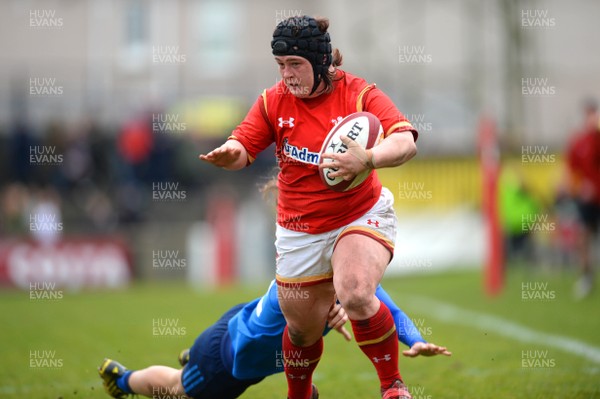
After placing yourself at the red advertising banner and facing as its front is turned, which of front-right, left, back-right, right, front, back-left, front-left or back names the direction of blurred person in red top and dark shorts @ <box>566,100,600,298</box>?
front-left

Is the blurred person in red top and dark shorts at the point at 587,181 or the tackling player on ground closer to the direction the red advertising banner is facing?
the tackling player on ground

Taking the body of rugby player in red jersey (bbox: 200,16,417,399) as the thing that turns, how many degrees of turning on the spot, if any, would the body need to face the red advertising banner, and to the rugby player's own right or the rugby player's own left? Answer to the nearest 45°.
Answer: approximately 135° to the rugby player's own right

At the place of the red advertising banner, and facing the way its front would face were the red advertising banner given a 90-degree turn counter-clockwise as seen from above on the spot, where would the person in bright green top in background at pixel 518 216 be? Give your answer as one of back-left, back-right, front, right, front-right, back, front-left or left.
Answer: front

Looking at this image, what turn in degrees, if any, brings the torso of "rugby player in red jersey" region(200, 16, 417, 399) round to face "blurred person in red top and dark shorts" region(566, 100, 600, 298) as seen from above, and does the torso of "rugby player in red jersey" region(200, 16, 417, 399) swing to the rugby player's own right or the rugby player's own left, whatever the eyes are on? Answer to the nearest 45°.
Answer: approximately 180°

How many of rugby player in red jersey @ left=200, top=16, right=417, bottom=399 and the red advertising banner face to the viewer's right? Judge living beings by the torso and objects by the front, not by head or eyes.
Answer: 0

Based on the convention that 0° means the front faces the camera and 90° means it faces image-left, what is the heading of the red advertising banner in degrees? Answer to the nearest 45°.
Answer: approximately 0°

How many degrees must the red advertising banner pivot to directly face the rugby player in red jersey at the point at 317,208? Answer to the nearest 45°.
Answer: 0° — it already faces them

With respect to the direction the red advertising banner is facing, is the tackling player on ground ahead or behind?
ahead

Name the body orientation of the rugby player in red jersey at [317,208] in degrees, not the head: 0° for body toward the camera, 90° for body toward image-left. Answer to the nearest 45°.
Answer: approximately 45°
